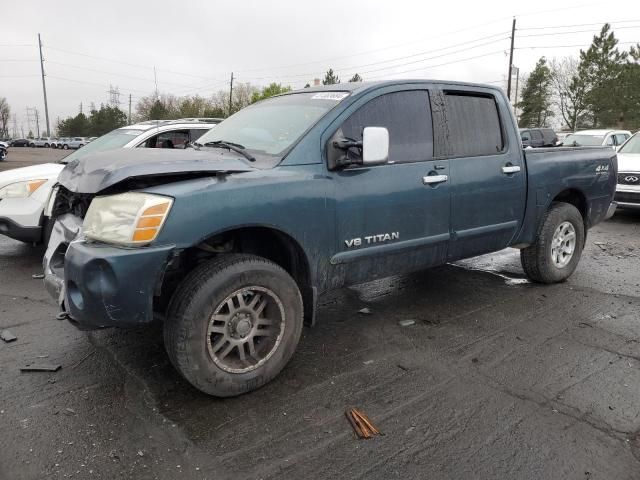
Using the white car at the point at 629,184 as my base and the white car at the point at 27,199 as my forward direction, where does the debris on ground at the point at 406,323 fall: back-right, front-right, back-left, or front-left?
front-left

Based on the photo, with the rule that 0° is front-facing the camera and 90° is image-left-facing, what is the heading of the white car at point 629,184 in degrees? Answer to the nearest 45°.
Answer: approximately 45°

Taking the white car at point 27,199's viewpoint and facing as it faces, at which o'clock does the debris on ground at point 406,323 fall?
The debris on ground is roughly at 9 o'clock from the white car.

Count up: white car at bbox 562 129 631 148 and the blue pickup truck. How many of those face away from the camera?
0

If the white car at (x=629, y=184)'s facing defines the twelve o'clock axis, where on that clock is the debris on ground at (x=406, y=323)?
The debris on ground is roughly at 11 o'clock from the white car.

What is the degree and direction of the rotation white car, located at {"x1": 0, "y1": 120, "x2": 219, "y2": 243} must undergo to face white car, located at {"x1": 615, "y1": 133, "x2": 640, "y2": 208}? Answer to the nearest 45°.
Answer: approximately 135° to its left

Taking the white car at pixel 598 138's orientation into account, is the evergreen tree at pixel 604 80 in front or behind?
behind

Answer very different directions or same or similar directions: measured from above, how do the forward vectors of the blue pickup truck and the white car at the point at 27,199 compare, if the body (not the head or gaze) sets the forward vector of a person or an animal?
same or similar directions

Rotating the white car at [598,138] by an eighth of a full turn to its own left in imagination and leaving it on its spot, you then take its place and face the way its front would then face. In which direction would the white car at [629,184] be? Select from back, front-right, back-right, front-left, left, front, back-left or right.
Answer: front

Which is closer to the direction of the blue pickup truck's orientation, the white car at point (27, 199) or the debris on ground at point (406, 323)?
the white car

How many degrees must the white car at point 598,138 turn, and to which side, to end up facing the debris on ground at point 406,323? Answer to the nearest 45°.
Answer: approximately 45° to its left

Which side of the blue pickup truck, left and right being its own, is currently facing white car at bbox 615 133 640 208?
back

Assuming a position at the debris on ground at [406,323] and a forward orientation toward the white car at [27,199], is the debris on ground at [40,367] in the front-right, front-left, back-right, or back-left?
front-left

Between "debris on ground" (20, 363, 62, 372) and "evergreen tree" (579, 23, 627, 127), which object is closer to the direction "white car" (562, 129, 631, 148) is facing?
the debris on ground

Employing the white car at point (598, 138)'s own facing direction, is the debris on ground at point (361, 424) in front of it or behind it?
in front

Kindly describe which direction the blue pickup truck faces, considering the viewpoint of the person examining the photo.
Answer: facing the viewer and to the left of the viewer
